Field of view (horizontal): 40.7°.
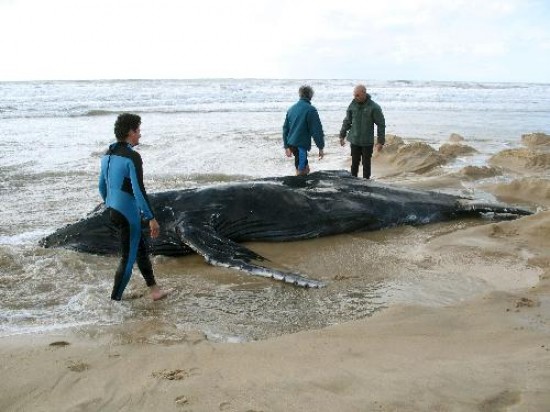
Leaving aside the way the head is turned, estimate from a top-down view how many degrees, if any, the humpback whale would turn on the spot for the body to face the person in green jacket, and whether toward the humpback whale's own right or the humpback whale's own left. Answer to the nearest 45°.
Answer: approximately 135° to the humpback whale's own right

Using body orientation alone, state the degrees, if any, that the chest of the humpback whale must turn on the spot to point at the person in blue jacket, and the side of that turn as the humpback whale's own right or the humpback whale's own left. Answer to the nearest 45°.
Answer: approximately 90° to the humpback whale's own right

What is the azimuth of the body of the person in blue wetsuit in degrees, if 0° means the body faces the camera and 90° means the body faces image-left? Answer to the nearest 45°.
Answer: approximately 225°

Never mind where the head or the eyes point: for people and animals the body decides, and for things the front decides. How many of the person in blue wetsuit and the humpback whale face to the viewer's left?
1

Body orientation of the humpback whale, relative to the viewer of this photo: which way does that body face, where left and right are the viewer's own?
facing to the left of the viewer

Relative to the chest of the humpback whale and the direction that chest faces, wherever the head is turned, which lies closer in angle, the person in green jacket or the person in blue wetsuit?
the person in blue wetsuit

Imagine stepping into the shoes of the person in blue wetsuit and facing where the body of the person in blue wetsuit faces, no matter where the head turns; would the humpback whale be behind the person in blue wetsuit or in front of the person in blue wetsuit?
in front

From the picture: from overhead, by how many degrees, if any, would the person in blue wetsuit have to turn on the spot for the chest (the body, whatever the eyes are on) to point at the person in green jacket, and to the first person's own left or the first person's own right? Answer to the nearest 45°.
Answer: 0° — they already face them
